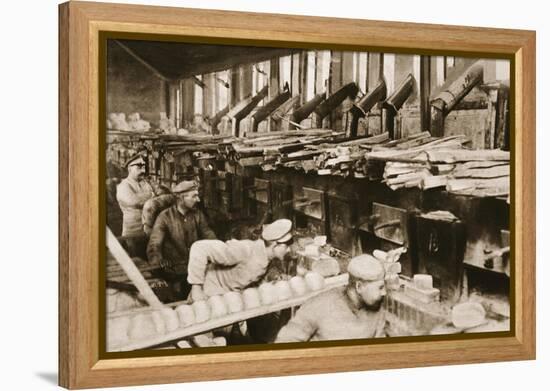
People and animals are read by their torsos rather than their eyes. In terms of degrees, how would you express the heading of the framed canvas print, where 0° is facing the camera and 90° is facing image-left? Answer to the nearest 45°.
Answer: approximately 315°
